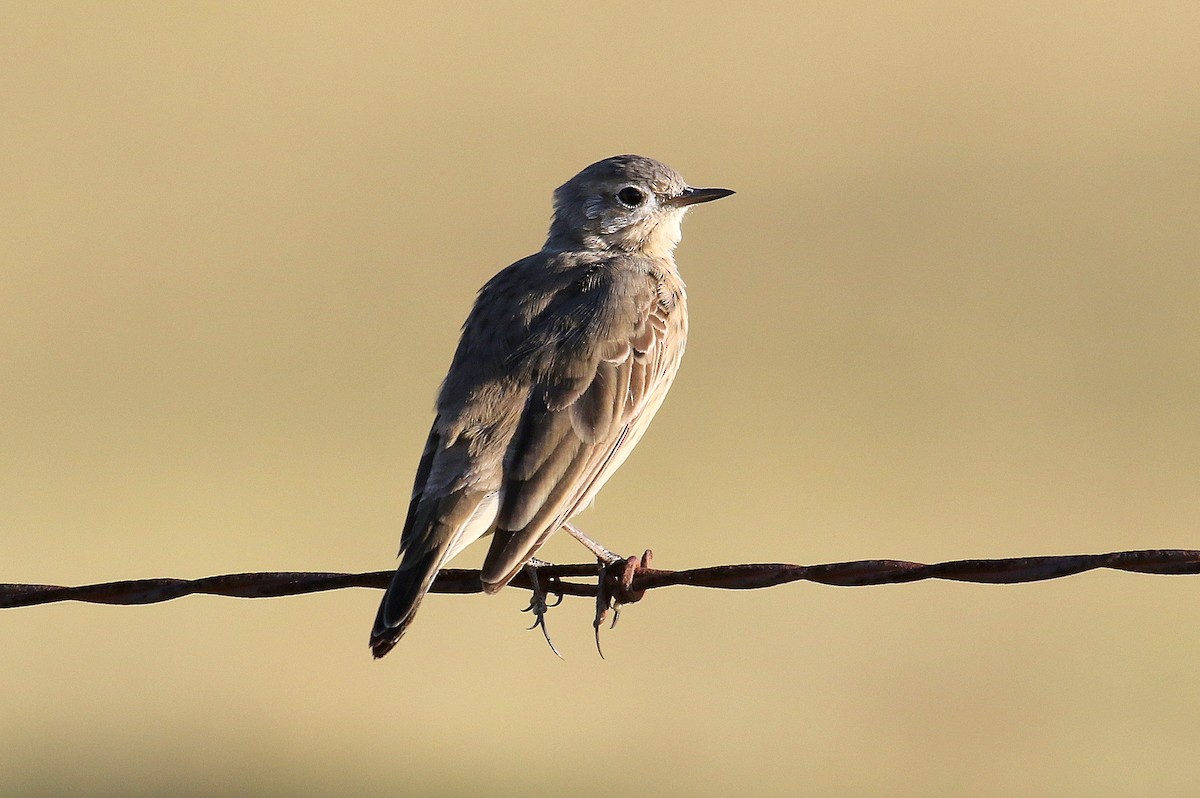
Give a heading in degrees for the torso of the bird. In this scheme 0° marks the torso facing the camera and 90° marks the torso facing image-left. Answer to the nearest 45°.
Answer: approximately 225°
